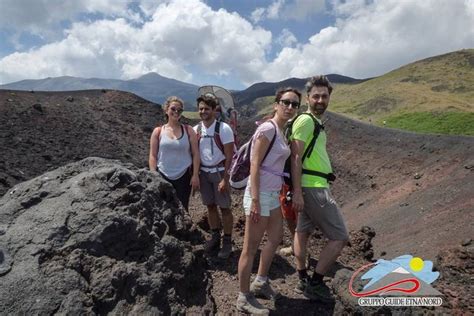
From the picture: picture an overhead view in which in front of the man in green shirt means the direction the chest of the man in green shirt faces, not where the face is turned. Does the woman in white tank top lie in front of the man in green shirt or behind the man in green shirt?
behind

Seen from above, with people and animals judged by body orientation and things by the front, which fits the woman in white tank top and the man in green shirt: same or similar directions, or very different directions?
same or similar directions

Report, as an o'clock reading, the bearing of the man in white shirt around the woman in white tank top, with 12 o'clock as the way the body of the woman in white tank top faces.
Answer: The man in white shirt is roughly at 9 o'clock from the woman in white tank top.

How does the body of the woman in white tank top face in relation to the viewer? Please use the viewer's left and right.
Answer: facing the viewer

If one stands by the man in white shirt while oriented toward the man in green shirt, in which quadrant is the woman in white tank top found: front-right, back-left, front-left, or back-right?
back-right

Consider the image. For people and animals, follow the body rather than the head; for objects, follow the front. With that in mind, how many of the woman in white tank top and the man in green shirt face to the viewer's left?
0

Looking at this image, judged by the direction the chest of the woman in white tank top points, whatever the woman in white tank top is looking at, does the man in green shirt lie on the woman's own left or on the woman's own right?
on the woman's own left

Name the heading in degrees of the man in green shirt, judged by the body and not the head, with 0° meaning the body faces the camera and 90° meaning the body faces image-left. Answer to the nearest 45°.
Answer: approximately 315°
